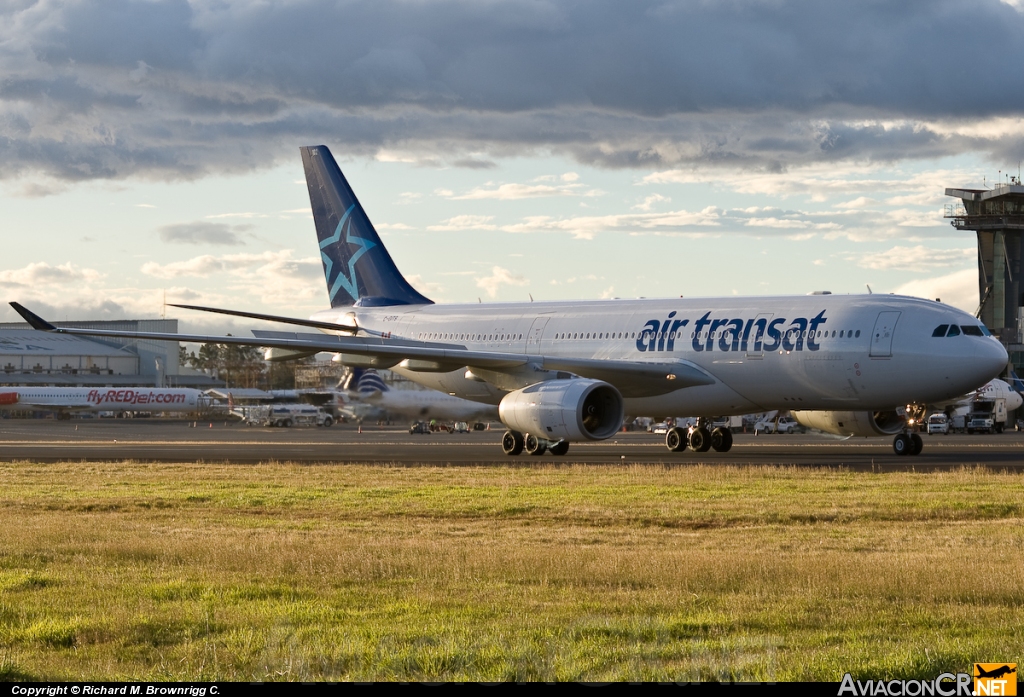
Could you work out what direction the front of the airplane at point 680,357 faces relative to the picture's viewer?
facing the viewer and to the right of the viewer
